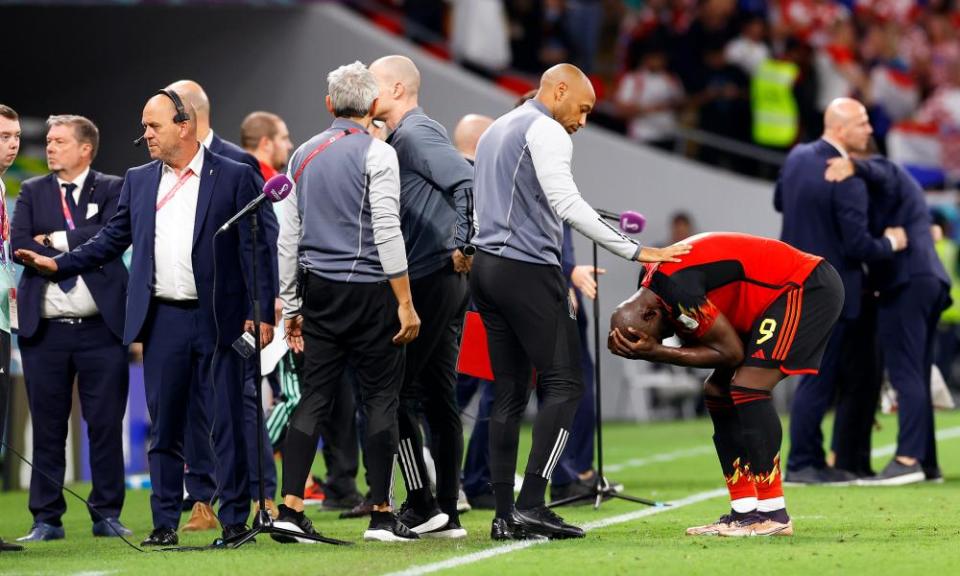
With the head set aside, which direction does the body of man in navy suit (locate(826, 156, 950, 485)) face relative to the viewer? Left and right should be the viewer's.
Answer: facing to the left of the viewer

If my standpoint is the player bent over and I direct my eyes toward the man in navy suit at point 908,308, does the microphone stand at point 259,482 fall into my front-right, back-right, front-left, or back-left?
back-left

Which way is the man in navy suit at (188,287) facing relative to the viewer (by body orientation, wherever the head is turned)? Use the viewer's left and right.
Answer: facing the viewer and to the left of the viewer

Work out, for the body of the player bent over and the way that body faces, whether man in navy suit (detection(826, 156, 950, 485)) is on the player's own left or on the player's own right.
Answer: on the player's own right

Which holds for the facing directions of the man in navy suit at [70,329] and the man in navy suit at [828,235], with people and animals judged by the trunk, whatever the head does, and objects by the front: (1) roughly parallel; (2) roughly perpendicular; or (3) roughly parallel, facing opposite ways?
roughly perpendicular

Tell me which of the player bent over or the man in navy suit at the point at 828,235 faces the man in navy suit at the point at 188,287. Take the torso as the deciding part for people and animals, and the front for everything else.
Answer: the player bent over

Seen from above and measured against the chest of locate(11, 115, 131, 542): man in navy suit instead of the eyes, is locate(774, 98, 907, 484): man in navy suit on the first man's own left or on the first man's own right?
on the first man's own left

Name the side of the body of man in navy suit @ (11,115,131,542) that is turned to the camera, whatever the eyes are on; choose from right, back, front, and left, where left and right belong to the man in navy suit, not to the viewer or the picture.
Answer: front

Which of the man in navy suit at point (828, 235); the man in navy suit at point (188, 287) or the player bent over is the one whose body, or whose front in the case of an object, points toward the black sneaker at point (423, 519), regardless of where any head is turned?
the player bent over

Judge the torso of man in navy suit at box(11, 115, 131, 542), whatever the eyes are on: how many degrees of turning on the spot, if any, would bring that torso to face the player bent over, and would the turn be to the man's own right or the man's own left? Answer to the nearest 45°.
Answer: approximately 45° to the man's own left

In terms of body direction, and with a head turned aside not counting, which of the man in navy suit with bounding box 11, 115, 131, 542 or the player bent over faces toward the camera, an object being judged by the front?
the man in navy suit

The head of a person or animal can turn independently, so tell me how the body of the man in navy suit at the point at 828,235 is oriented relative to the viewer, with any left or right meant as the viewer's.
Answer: facing away from the viewer and to the right of the viewer

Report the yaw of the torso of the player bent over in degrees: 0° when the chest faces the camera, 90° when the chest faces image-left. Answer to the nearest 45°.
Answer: approximately 90°
